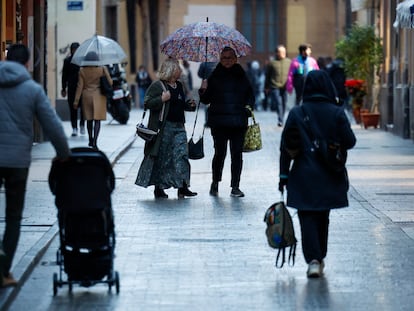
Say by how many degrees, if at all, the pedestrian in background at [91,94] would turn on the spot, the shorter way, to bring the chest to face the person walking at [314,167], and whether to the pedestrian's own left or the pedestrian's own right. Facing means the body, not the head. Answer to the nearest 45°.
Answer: approximately 180°

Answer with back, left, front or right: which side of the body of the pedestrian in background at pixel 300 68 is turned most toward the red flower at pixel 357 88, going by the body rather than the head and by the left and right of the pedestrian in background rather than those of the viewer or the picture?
left

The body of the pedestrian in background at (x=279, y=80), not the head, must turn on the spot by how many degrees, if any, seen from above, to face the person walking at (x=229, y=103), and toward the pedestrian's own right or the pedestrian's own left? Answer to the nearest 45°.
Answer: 0° — they already face them

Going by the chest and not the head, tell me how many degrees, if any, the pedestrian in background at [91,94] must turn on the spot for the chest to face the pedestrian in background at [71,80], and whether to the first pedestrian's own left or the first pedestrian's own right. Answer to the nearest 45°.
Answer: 0° — they already face them

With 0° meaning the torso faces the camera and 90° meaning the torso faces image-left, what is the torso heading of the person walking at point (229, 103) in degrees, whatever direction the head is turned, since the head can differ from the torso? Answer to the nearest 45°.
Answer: approximately 0°

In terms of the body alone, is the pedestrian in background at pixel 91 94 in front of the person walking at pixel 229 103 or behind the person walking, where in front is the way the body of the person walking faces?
behind

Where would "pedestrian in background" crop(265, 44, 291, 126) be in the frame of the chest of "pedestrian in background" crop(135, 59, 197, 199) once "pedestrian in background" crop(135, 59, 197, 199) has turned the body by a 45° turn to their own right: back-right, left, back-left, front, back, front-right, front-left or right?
back

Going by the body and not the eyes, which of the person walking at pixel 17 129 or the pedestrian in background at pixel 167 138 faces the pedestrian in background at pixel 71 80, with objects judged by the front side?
the person walking

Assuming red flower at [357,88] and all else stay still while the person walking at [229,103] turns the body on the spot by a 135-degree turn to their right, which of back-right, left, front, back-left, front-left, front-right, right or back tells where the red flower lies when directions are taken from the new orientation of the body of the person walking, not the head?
front-right

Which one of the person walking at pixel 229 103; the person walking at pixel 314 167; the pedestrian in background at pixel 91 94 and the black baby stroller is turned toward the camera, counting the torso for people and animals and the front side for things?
the person walking at pixel 229 103

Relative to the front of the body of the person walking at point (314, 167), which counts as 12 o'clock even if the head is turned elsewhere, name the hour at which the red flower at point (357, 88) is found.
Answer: The red flower is roughly at 12 o'clock from the person walking.

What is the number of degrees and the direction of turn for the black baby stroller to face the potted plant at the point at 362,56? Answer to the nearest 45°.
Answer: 0° — it already faces it

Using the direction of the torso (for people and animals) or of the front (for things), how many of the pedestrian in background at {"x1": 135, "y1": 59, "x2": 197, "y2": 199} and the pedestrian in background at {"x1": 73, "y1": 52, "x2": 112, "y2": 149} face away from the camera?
1
